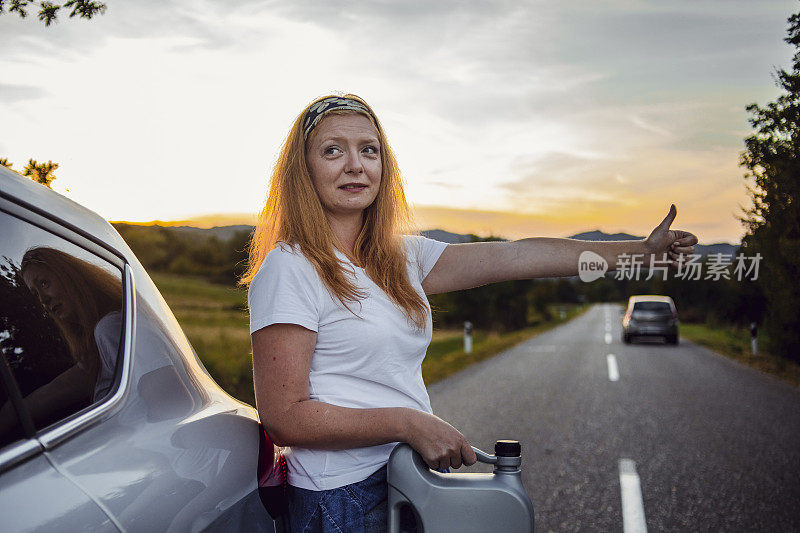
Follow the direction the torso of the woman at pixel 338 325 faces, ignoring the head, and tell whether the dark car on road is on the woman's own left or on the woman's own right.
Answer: on the woman's own left

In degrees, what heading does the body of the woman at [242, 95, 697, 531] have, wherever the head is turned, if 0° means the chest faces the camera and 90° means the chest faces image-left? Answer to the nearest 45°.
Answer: approximately 315°

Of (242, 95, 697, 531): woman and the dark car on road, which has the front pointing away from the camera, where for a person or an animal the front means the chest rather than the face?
the dark car on road

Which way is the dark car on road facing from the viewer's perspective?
away from the camera

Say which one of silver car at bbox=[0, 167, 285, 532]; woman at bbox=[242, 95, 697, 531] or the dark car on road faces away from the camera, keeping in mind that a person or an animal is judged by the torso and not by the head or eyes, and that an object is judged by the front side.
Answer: the dark car on road

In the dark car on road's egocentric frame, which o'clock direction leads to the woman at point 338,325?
The woman is roughly at 6 o'clock from the dark car on road.

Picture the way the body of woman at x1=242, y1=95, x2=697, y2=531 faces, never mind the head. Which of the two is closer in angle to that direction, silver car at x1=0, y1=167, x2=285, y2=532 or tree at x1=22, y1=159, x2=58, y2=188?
the silver car

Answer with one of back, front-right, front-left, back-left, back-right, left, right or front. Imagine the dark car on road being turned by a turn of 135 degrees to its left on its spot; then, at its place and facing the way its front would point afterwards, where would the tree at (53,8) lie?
front-left

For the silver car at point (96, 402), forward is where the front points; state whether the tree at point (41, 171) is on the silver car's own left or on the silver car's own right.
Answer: on the silver car's own right

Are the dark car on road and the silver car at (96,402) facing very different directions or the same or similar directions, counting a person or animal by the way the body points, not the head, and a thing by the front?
very different directions
